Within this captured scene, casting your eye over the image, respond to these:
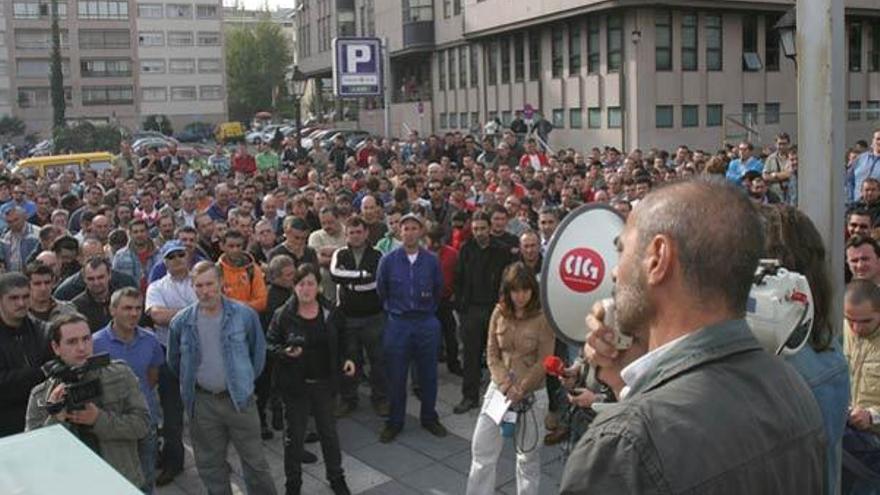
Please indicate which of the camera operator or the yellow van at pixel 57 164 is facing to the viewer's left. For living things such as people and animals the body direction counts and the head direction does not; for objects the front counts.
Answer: the yellow van

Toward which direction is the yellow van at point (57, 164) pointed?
to the viewer's left

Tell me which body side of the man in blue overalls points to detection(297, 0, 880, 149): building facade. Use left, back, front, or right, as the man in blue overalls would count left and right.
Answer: back

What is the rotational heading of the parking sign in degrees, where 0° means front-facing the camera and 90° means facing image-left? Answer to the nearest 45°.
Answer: approximately 0°

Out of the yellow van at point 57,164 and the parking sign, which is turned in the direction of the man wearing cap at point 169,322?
the parking sign

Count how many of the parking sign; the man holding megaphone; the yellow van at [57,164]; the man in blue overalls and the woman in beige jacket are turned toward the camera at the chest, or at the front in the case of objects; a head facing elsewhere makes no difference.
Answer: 3
